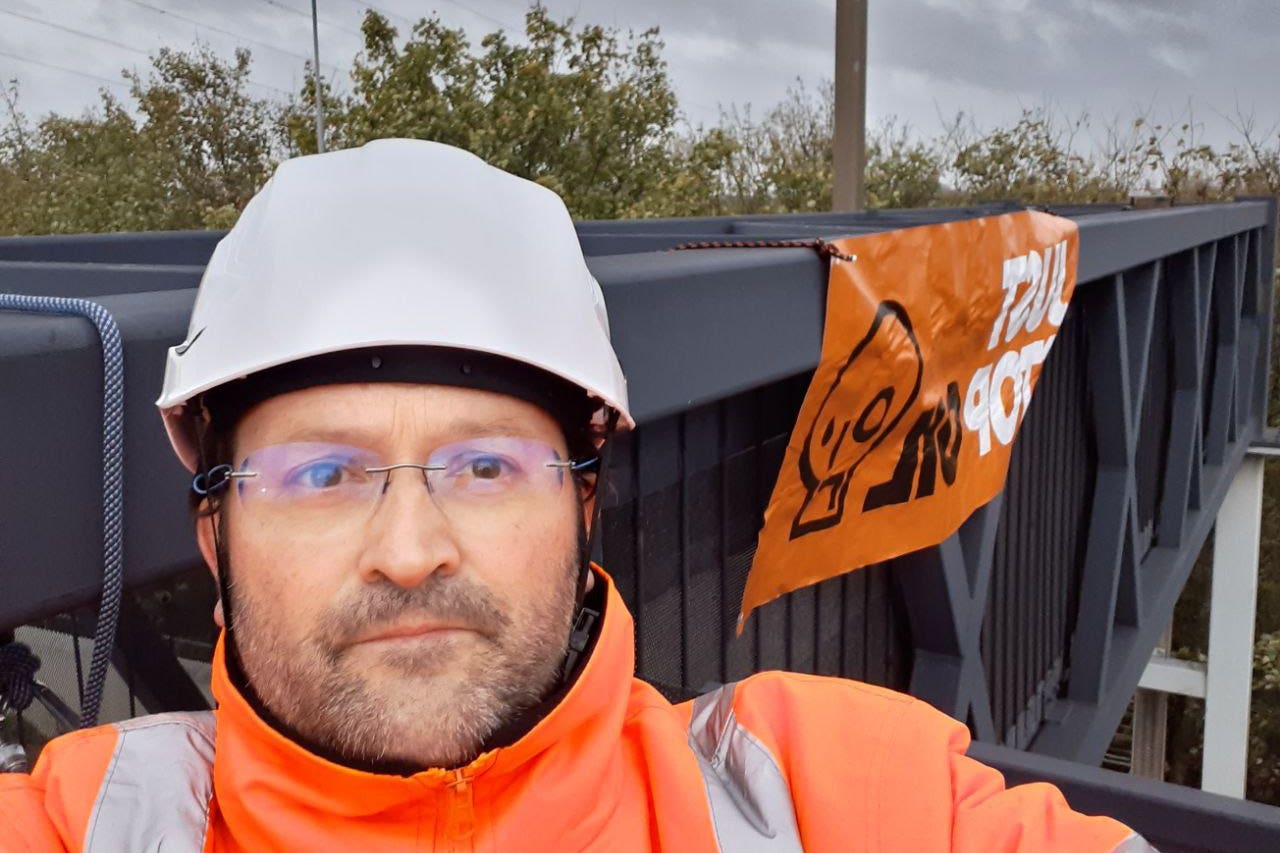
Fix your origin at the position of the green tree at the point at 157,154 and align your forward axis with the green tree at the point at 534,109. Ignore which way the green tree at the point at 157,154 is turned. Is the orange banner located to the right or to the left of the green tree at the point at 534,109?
right

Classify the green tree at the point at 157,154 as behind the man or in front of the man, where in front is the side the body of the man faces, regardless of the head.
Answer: behind

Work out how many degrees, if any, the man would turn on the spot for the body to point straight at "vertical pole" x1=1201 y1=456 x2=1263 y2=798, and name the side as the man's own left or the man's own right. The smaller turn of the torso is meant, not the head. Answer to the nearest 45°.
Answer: approximately 135° to the man's own left

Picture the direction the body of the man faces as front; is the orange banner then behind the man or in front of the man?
behind

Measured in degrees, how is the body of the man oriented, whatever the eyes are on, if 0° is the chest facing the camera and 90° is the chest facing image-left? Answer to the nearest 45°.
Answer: approximately 0°

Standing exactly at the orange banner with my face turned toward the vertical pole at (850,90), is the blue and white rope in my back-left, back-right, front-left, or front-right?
back-left

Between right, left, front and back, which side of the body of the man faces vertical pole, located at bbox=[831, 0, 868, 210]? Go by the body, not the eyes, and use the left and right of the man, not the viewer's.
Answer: back

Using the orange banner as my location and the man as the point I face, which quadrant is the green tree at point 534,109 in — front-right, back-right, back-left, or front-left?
back-right

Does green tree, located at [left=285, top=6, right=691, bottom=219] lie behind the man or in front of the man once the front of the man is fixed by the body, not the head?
behind
